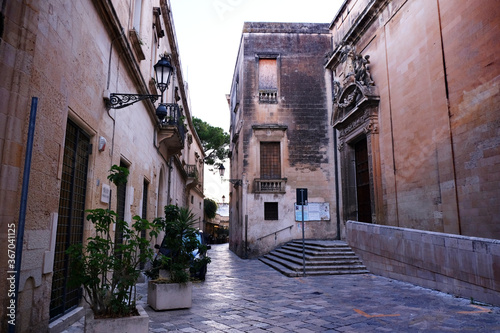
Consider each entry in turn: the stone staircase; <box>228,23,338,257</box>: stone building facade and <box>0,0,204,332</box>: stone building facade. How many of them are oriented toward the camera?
2

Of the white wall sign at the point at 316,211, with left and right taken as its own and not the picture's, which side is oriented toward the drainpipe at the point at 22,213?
front

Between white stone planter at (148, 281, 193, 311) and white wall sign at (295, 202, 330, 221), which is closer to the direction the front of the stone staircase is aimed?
the white stone planter

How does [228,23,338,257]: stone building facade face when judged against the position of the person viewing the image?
facing the viewer

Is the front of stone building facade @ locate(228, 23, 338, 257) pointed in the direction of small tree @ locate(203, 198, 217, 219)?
no

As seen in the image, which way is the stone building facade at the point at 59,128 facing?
to the viewer's right

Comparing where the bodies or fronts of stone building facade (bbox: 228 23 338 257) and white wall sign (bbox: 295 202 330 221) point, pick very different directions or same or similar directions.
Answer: same or similar directions

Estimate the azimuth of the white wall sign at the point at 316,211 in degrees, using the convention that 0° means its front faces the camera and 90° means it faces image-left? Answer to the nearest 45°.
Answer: approximately 0°

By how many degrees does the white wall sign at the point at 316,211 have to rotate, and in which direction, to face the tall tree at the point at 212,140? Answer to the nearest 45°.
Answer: approximately 135° to its right

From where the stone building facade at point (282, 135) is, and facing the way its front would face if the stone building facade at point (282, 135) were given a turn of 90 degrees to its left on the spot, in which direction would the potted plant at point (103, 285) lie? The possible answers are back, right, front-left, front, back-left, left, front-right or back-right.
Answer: right

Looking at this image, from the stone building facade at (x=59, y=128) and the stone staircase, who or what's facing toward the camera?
the stone staircase

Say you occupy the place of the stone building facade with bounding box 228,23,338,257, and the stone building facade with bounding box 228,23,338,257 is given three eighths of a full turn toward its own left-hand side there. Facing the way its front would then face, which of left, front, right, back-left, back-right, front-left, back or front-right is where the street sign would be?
back-right

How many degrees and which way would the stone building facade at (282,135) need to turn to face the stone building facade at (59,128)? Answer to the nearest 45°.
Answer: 0° — it already faces it

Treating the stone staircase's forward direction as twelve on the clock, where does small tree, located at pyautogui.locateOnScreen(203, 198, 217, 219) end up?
The small tree is roughly at 5 o'clock from the stone staircase.

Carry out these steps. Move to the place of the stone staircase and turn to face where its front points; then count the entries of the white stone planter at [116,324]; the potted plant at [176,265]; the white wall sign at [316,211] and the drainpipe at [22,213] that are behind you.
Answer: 1

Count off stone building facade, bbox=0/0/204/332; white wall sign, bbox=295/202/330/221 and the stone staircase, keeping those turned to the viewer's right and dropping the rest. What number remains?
1

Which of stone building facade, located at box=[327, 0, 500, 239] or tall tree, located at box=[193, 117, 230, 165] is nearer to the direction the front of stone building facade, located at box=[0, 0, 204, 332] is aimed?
the stone building facade

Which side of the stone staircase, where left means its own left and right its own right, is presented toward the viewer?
front

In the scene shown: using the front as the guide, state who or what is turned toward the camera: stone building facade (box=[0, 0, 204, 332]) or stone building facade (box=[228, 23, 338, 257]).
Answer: stone building facade (box=[228, 23, 338, 257])

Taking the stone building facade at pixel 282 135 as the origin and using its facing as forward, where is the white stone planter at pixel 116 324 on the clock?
The white stone planter is roughly at 12 o'clock from the stone building facade.
